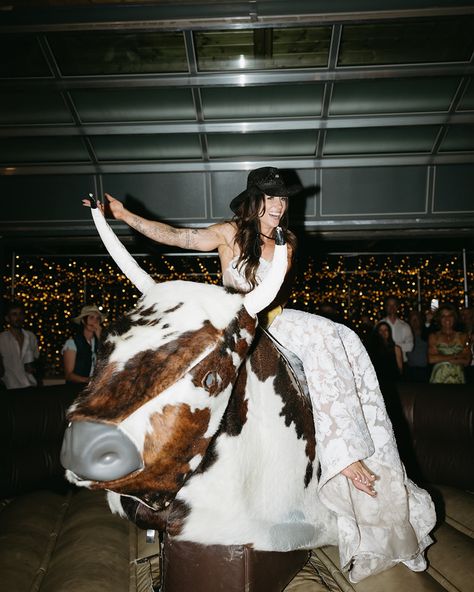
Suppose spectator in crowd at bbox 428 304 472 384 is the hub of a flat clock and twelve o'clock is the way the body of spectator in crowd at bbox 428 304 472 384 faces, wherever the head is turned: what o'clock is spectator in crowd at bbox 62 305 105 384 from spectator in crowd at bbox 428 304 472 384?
spectator in crowd at bbox 62 305 105 384 is roughly at 2 o'clock from spectator in crowd at bbox 428 304 472 384.

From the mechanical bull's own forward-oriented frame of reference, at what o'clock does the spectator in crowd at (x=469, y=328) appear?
The spectator in crowd is roughly at 6 o'clock from the mechanical bull.

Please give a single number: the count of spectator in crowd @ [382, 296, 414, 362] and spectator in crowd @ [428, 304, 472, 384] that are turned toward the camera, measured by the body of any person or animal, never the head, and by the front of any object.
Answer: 2

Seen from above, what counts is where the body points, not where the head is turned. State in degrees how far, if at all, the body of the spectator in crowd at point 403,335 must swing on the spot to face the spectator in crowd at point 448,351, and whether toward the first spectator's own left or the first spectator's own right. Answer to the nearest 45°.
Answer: approximately 45° to the first spectator's own left

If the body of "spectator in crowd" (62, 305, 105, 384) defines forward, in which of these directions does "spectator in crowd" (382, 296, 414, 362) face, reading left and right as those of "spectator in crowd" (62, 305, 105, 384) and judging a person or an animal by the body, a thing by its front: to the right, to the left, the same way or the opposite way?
to the right

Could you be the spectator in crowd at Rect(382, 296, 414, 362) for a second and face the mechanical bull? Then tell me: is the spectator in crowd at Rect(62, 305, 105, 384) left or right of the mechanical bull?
right

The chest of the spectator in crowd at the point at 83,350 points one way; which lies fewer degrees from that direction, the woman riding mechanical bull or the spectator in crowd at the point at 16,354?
the woman riding mechanical bull

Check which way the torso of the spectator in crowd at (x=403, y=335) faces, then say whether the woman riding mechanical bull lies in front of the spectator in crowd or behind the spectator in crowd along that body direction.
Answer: in front

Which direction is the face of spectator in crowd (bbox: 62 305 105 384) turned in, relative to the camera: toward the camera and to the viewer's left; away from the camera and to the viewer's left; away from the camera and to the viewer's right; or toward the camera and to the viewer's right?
toward the camera and to the viewer's right

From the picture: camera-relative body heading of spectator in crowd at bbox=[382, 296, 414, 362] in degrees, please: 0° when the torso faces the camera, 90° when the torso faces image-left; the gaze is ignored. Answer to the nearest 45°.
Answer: approximately 0°

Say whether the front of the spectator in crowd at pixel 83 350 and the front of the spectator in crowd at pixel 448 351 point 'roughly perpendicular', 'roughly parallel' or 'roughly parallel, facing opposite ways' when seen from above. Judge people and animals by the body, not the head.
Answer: roughly perpendicular

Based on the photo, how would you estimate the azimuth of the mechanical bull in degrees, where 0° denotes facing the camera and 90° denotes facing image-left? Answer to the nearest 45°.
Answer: approximately 45°

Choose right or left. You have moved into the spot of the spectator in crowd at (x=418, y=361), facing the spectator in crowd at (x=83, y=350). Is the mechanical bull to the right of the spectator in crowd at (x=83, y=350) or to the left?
left

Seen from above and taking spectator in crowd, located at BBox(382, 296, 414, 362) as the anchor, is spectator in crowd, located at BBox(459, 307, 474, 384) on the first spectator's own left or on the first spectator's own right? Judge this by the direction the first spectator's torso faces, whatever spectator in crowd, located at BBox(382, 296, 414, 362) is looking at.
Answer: on the first spectator's own left
